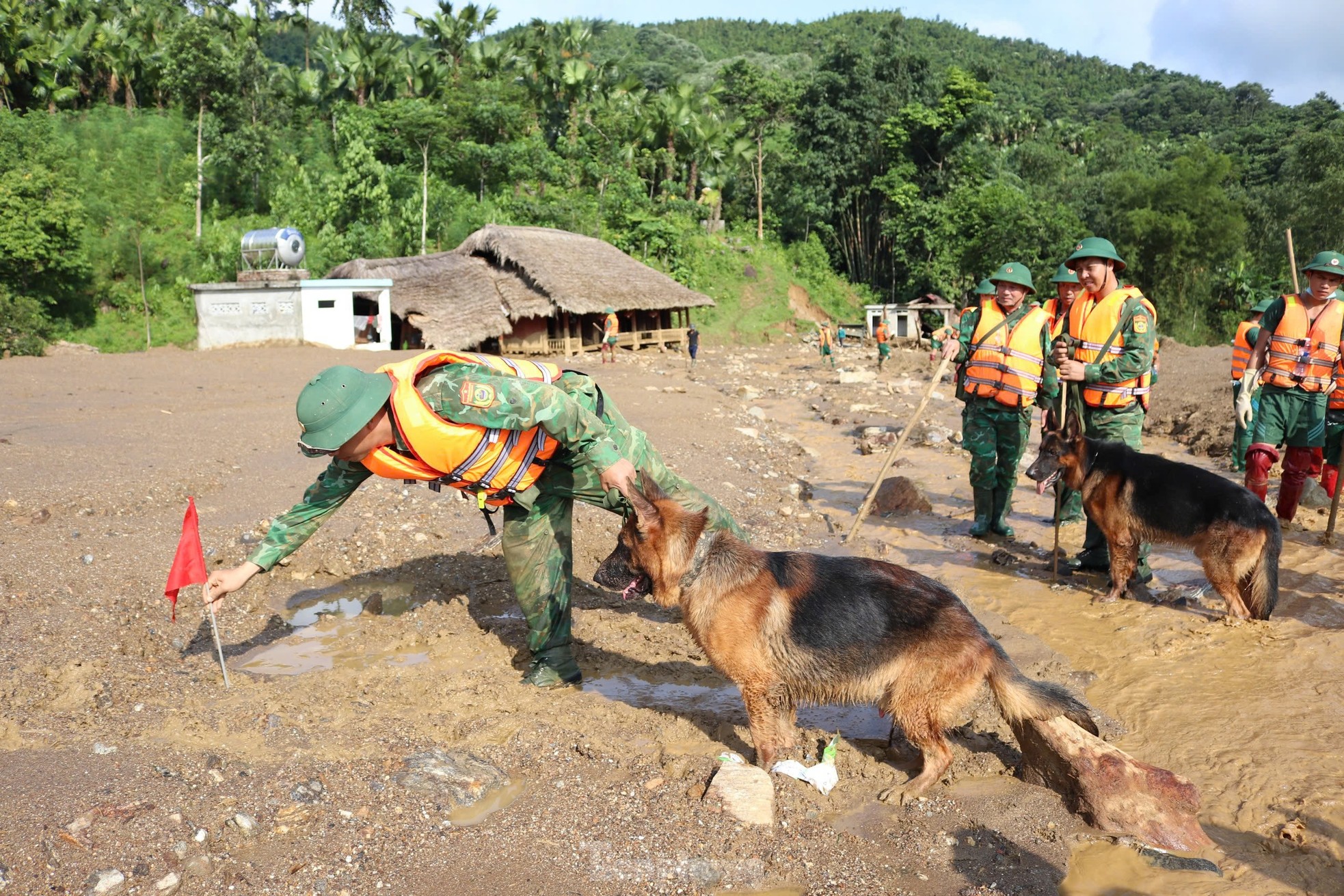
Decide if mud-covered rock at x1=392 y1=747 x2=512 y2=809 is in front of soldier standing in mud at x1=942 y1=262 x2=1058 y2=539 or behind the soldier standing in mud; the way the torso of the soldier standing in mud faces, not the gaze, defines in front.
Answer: in front

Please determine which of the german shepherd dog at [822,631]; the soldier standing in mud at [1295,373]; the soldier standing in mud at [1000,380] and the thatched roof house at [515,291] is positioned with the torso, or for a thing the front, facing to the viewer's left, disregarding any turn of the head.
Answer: the german shepherd dog

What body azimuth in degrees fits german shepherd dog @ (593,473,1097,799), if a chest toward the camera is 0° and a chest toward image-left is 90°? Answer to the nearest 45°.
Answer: approximately 90°

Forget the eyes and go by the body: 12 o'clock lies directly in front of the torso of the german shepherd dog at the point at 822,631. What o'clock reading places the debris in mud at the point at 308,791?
The debris in mud is roughly at 11 o'clock from the german shepherd dog.

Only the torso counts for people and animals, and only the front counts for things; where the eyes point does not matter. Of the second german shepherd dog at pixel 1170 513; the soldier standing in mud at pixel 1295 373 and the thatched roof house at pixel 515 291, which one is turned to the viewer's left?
the second german shepherd dog

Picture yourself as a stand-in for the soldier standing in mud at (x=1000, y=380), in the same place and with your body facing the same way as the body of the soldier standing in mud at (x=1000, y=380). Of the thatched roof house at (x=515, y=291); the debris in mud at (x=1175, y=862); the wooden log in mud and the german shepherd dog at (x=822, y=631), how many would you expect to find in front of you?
3

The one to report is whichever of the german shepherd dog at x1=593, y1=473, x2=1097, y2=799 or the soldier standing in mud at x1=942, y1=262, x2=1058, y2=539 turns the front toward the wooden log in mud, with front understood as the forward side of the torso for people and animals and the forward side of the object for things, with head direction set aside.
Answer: the soldier standing in mud

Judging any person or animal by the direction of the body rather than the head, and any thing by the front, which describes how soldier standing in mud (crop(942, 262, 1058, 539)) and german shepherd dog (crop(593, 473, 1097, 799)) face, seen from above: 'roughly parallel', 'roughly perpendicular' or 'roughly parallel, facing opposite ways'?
roughly perpendicular

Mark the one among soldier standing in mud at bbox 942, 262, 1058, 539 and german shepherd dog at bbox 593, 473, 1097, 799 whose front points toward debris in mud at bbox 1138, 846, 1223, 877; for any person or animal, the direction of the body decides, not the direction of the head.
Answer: the soldier standing in mud

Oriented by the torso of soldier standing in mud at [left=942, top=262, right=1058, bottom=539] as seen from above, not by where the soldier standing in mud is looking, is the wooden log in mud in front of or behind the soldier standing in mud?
in front

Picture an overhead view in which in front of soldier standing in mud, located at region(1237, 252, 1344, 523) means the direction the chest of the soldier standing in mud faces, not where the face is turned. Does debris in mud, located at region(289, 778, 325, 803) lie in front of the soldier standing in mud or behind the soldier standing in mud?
in front

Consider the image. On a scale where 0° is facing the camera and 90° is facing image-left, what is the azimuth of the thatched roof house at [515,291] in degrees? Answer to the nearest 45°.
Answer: approximately 315°

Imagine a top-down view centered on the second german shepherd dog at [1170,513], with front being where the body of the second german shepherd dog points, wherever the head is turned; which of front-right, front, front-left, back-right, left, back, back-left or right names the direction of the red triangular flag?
front-left
